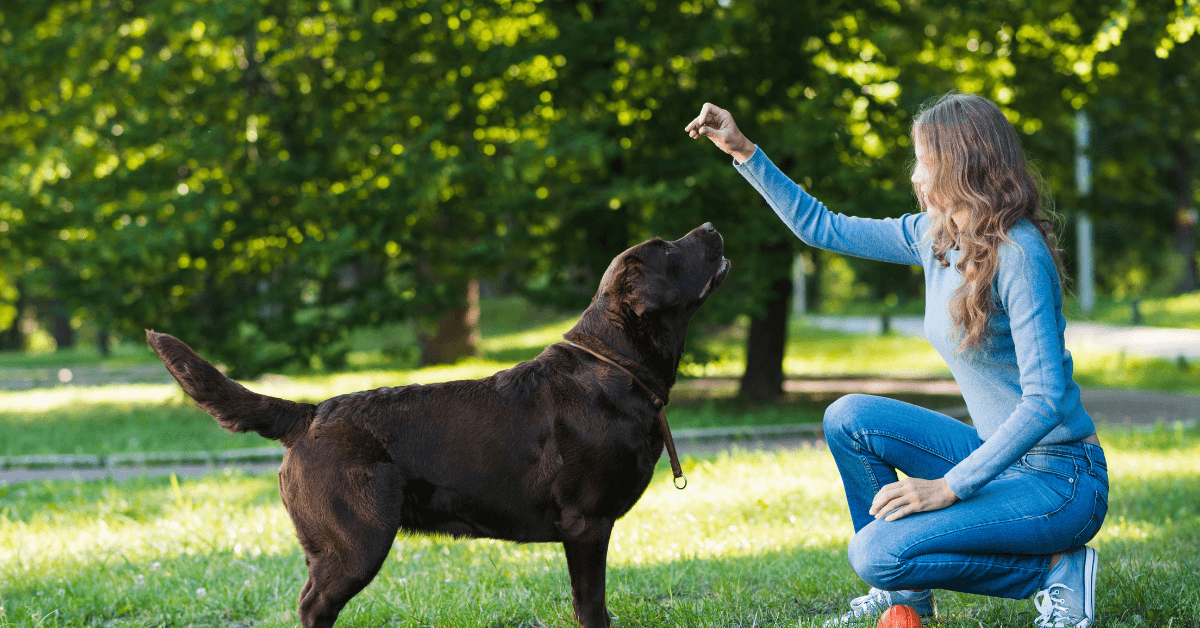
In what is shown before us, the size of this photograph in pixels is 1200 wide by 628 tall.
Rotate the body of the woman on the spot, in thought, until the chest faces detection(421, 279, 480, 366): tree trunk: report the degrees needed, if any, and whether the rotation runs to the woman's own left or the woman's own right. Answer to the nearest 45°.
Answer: approximately 45° to the woman's own right

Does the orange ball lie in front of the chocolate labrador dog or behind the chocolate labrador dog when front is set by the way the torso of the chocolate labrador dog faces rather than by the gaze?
in front

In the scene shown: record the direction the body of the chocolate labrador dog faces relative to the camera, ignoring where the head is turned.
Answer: to the viewer's right

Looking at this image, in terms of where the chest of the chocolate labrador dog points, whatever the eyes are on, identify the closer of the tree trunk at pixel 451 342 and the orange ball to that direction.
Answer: the orange ball

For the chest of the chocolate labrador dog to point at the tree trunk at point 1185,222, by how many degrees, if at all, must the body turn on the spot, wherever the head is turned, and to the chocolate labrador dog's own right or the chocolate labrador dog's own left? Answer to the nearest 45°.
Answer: approximately 45° to the chocolate labrador dog's own left

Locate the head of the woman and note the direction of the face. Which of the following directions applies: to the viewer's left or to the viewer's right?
to the viewer's left

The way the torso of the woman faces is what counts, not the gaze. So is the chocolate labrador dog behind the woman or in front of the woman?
in front

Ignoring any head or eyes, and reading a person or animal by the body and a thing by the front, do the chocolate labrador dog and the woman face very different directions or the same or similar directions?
very different directions

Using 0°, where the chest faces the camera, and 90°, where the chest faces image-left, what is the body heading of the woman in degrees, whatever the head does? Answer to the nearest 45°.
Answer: approximately 90°

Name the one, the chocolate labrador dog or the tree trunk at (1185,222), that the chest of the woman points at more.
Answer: the chocolate labrador dog

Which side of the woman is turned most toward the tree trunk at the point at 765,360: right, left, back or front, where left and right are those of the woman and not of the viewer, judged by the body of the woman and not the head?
right
